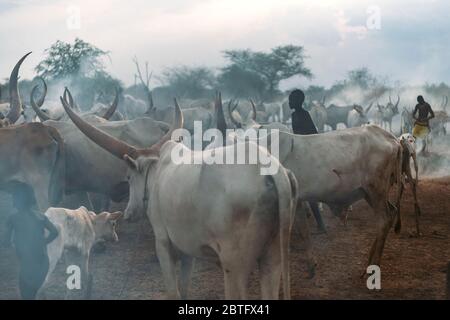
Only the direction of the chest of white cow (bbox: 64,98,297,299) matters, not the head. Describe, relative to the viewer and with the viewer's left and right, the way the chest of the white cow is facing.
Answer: facing away from the viewer and to the left of the viewer

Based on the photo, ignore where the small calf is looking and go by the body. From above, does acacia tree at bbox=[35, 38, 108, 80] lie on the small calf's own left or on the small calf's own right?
on the small calf's own left

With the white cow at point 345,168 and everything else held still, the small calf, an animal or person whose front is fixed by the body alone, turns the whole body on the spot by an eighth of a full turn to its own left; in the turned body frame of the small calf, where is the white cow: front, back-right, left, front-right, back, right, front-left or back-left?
front-right

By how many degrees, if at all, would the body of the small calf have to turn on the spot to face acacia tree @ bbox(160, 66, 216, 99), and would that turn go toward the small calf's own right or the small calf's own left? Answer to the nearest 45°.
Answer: approximately 90° to the small calf's own left

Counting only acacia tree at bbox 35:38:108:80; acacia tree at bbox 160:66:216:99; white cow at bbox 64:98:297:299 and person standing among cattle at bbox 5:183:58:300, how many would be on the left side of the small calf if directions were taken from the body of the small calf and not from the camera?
2

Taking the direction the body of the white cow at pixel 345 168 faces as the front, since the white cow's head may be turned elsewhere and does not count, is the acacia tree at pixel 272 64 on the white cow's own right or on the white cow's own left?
on the white cow's own right

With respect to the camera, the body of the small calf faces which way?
to the viewer's right

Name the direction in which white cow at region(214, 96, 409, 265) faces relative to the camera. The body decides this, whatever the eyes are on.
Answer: to the viewer's left

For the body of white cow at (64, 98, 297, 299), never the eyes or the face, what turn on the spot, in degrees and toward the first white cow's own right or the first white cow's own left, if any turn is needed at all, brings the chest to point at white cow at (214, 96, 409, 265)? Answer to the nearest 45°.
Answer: approximately 90° to the first white cow's own right

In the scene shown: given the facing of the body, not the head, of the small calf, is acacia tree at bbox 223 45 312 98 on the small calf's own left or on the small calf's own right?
on the small calf's own left
